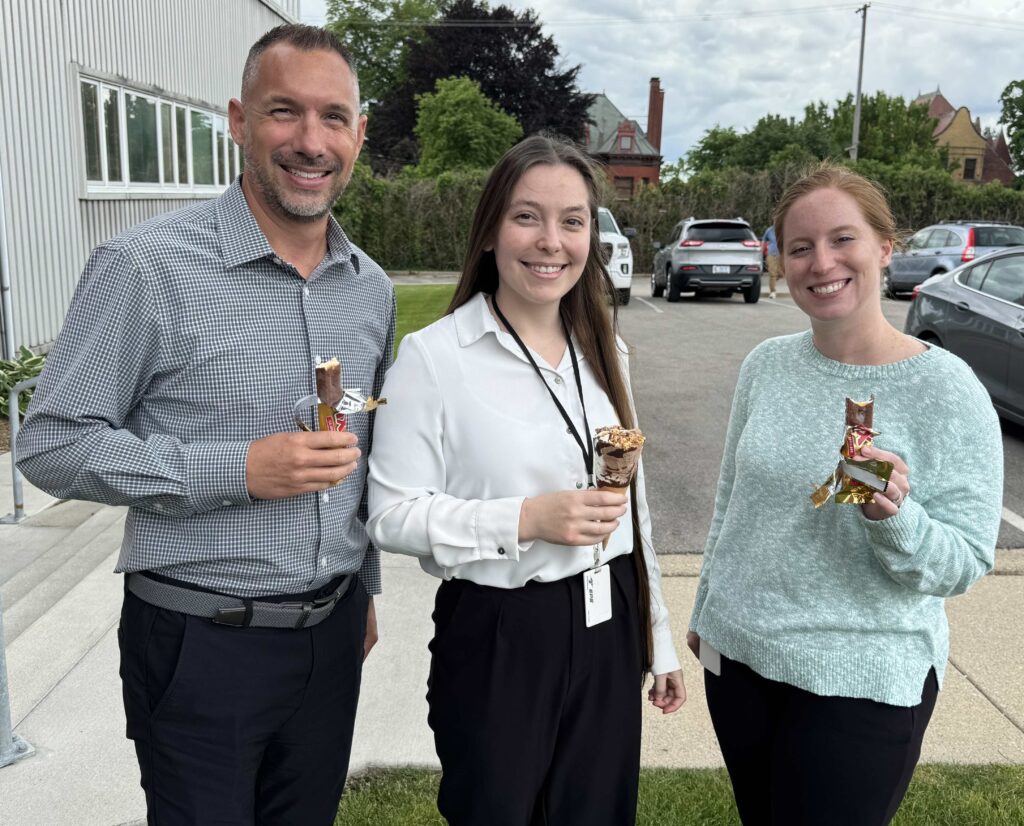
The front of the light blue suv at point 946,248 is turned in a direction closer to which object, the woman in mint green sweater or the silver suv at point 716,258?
the silver suv

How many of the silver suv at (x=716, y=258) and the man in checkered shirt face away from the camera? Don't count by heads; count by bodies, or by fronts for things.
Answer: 1

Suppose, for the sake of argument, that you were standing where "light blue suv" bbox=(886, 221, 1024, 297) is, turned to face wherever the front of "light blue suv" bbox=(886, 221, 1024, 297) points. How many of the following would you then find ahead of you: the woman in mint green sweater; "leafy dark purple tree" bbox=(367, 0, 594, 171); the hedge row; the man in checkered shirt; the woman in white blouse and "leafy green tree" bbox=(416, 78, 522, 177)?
3

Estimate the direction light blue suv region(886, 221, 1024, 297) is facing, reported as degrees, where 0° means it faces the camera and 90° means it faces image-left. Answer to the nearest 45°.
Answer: approximately 135°

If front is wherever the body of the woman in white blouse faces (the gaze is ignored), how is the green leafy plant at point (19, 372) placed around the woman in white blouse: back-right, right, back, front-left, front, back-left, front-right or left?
back

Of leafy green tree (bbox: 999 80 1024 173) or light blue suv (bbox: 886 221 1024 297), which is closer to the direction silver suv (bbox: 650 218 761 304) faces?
the leafy green tree

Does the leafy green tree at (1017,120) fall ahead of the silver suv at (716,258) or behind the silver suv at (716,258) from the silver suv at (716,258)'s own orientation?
ahead

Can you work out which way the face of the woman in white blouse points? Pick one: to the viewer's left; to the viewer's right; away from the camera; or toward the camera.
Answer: toward the camera

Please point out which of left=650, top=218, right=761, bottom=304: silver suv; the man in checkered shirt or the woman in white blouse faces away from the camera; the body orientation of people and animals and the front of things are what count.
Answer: the silver suv

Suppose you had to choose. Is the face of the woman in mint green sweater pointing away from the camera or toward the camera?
toward the camera

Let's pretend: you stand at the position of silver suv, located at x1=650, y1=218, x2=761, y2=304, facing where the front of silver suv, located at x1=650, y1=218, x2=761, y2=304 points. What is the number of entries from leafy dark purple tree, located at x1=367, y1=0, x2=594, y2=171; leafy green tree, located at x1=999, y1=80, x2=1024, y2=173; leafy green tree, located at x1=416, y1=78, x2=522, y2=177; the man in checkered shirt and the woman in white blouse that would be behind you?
2

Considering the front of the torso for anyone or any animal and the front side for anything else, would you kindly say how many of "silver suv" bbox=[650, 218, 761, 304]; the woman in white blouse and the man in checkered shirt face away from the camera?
1

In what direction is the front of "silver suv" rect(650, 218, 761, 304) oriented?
away from the camera

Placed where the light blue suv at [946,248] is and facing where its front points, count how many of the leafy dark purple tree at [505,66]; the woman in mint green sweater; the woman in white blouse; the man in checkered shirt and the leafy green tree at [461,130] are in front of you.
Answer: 2

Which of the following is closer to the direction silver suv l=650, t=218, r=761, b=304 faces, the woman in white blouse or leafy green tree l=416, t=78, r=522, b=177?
the leafy green tree

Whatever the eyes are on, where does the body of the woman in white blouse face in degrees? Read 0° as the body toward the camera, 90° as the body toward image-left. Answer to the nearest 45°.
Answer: approximately 315°

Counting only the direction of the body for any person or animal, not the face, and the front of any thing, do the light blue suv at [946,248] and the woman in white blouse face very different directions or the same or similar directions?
very different directions

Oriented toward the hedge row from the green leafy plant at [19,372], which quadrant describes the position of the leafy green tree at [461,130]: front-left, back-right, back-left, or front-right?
front-left
